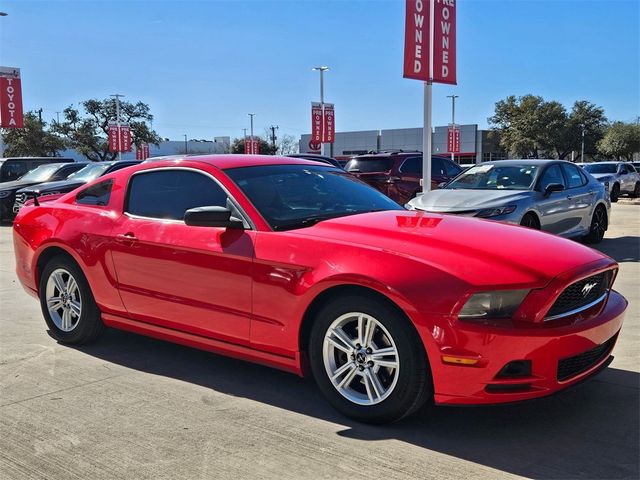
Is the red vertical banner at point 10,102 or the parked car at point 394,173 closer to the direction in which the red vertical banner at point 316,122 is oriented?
the parked car

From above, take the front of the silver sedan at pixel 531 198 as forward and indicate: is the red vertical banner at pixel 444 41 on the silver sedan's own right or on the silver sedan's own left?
on the silver sedan's own right

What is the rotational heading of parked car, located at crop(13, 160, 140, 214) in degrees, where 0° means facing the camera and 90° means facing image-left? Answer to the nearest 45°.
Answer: approximately 45°

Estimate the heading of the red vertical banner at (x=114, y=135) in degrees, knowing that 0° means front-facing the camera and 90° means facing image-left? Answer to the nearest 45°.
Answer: approximately 0°

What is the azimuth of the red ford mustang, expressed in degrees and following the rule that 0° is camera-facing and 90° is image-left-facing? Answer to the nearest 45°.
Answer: approximately 315°
